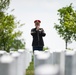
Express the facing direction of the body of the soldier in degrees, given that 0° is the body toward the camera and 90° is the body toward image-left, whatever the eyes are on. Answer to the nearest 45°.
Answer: approximately 0°
